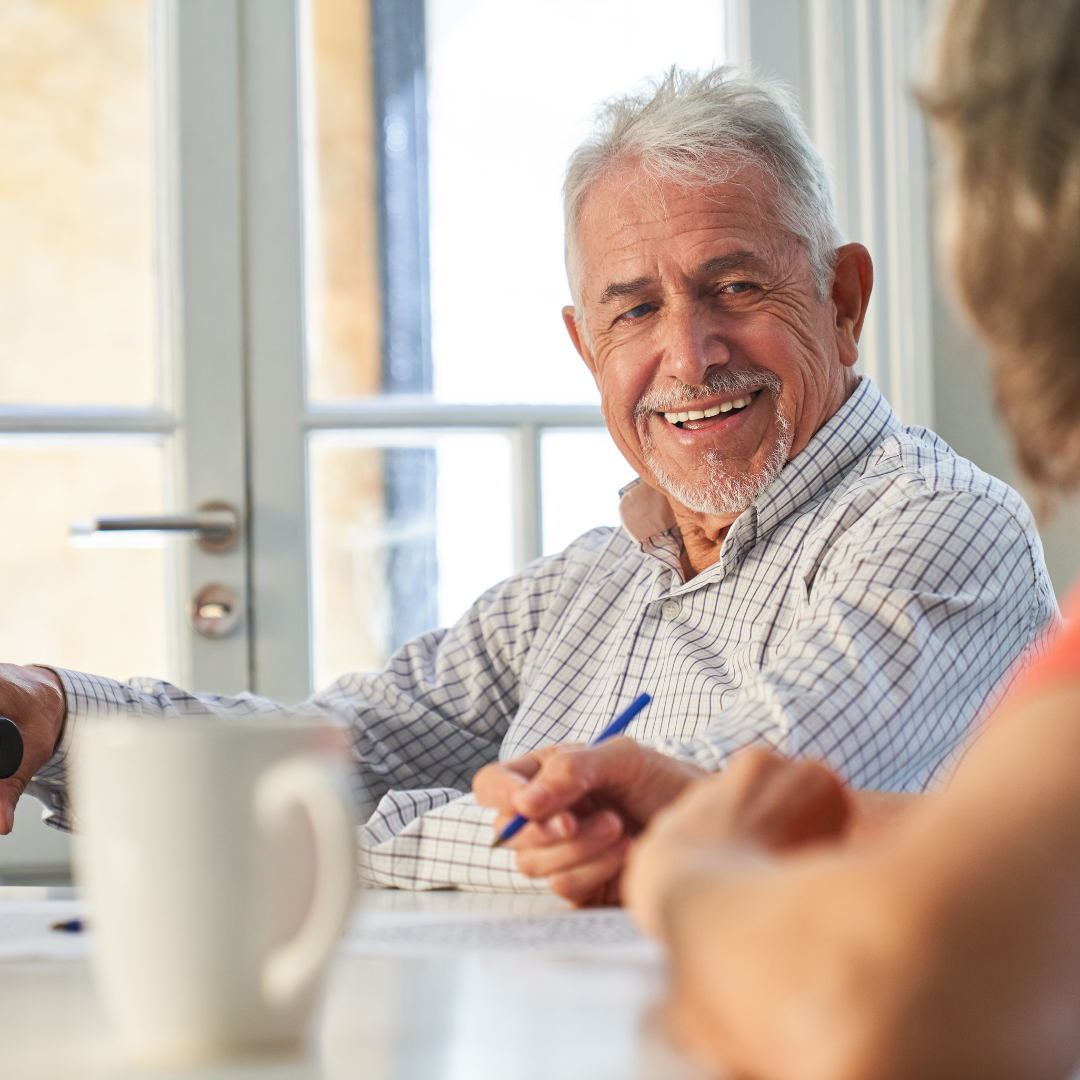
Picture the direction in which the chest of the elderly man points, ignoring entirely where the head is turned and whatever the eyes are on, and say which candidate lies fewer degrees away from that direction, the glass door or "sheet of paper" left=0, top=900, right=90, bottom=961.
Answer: the sheet of paper

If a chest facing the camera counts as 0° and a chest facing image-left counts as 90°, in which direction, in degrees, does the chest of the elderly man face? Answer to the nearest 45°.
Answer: approximately 45°

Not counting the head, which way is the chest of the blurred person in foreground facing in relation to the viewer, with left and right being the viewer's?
facing away from the viewer and to the left of the viewer

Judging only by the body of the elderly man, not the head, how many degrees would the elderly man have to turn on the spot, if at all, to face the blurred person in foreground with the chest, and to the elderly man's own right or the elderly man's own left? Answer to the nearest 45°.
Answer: approximately 45° to the elderly man's own left

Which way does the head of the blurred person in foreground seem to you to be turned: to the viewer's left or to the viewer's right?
to the viewer's left
